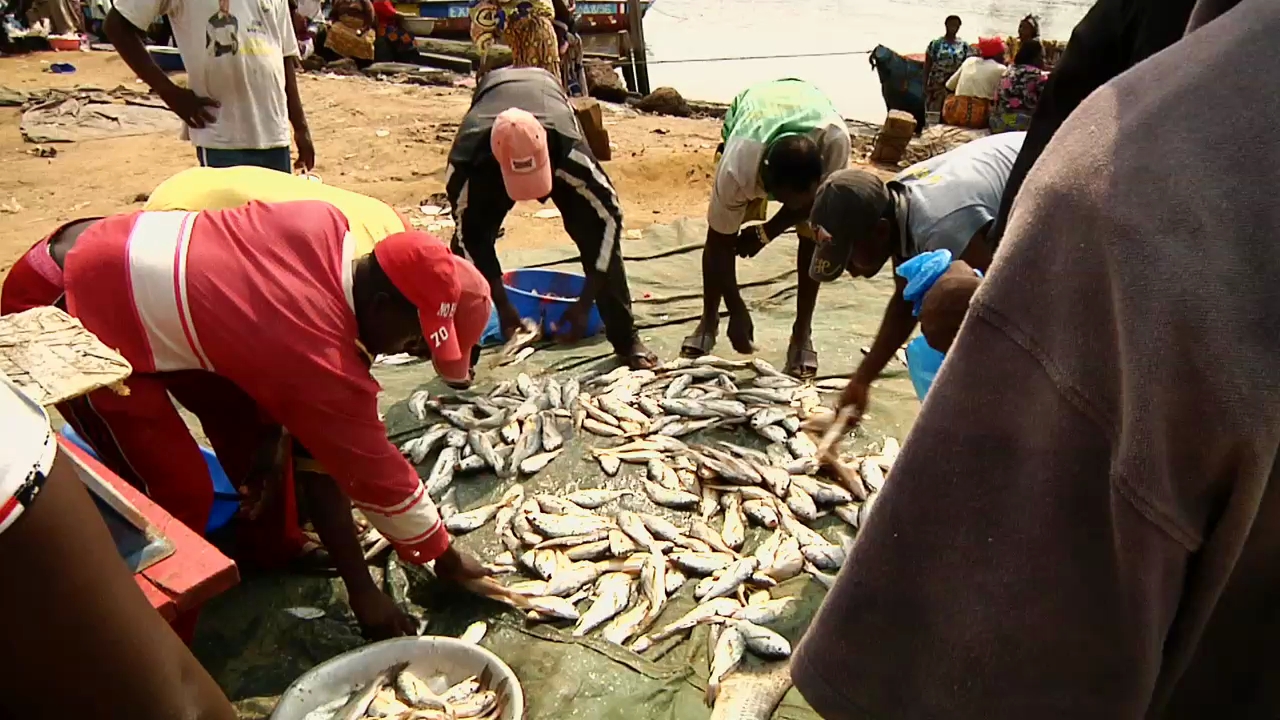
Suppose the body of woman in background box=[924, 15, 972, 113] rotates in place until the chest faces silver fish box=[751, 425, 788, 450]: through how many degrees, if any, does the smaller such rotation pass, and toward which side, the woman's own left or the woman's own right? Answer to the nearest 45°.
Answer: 0° — they already face it

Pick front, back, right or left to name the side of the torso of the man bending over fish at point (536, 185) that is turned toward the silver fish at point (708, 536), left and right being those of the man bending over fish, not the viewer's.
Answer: front

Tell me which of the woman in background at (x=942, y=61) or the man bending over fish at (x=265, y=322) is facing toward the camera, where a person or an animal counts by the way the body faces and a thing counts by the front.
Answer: the woman in background

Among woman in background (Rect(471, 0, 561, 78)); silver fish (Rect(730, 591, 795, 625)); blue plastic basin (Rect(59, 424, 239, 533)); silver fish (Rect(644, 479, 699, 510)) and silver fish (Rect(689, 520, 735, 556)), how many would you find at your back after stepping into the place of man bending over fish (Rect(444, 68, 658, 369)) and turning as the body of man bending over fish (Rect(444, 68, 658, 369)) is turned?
1

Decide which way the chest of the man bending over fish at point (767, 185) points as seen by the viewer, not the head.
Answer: toward the camera

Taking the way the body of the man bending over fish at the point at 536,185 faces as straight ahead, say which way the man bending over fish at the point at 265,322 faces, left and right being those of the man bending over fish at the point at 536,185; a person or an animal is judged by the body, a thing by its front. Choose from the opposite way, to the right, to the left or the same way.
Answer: to the left

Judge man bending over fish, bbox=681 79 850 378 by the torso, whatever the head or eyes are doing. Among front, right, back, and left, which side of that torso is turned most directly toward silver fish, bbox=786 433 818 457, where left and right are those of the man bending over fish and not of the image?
front

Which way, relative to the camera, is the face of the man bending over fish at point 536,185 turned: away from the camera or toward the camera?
toward the camera

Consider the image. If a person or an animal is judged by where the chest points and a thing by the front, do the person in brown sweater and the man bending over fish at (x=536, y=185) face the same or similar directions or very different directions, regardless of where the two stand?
very different directions

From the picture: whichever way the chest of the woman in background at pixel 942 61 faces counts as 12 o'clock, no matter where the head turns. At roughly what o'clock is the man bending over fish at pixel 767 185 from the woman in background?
The man bending over fish is roughly at 12 o'clock from the woman in background.

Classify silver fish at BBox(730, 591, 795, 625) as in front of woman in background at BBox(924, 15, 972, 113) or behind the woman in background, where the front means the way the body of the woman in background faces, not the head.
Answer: in front

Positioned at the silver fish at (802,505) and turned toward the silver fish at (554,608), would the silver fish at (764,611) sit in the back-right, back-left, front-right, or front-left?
front-left

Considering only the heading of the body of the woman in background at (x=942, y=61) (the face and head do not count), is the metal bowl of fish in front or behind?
in front

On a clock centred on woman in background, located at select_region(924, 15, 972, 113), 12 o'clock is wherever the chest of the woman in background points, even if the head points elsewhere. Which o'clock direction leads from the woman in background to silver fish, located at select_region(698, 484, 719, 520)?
The silver fish is roughly at 12 o'clock from the woman in background.

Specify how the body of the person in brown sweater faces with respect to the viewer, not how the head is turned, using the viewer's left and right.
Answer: facing away from the viewer and to the left of the viewer

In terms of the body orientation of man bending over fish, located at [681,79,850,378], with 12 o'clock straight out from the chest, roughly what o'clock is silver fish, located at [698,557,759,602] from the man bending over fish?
The silver fish is roughly at 12 o'clock from the man bending over fish.

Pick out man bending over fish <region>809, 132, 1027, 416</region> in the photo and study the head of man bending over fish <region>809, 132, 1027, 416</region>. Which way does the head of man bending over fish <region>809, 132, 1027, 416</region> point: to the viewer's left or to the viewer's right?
to the viewer's left

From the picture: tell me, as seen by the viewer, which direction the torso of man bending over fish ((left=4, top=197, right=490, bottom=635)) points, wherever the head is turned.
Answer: to the viewer's right
